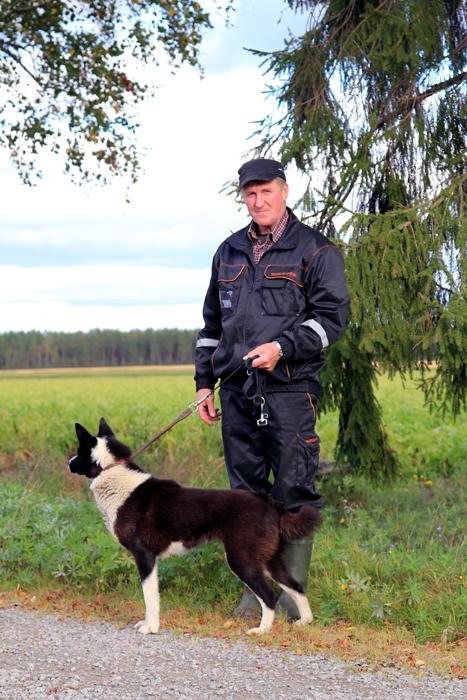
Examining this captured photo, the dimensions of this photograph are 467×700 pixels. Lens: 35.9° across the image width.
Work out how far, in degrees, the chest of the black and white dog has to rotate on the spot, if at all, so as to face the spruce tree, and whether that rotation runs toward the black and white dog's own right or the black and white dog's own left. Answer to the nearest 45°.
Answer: approximately 135° to the black and white dog's own right

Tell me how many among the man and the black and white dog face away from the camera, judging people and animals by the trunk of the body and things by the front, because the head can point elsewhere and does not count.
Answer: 0

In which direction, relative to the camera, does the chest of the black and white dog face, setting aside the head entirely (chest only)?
to the viewer's left

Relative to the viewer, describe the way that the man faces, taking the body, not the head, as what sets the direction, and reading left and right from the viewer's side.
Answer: facing the viewer and to the left of the viewer

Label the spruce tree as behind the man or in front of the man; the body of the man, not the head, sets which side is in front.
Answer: behind
